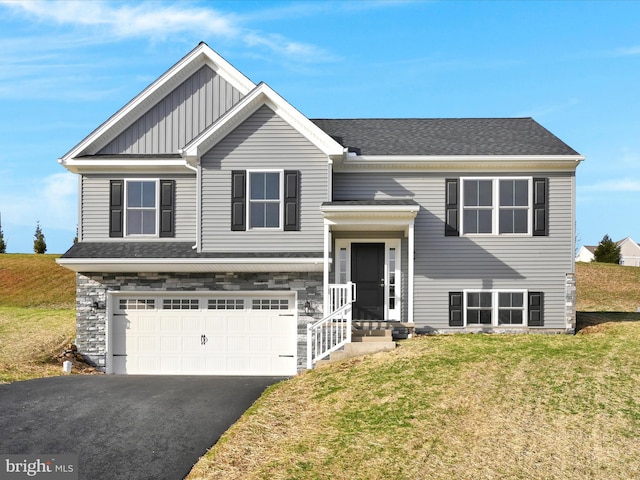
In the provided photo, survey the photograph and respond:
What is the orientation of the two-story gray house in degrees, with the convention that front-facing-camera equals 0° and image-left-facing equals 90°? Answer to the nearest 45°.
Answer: approximately 0°
